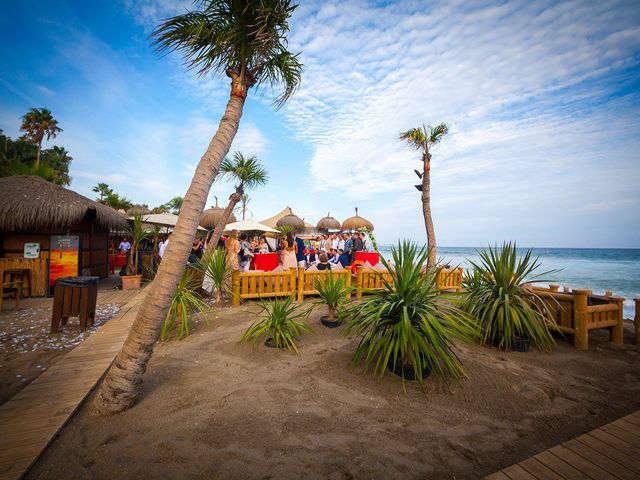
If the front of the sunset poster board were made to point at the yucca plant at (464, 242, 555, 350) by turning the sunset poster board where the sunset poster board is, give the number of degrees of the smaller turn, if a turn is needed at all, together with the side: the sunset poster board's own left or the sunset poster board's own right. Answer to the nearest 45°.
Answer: approximately 45° to the sunset poster board's own left

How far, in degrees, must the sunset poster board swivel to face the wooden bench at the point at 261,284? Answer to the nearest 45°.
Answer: approximately 45° to its left

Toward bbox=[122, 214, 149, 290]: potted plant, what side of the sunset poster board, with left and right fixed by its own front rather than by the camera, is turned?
left

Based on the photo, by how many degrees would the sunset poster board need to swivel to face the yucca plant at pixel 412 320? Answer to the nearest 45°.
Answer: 0° — it already faces it

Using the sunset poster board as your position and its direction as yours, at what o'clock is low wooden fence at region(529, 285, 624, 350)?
The low wooden fence is roughly at 11 o'clock from the sunset poster board.

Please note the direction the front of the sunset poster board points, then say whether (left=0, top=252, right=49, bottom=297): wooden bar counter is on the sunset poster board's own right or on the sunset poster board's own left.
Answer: on the sunset poster board's own right

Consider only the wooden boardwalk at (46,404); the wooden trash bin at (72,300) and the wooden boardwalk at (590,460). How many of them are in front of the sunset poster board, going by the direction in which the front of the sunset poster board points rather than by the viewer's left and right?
3

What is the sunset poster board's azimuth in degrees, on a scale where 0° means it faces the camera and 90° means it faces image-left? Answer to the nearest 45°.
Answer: approximately 0°

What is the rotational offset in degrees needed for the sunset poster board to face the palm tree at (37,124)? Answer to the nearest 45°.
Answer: approximately 180°

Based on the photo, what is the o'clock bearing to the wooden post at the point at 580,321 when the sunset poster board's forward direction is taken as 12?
The wooden post is roughly at 11 o'clock from the sunset poster board.

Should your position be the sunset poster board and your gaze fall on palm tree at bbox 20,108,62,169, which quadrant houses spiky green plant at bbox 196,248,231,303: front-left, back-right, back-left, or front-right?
back-right

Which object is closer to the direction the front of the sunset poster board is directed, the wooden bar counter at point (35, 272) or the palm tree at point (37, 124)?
the wooden bar counter
